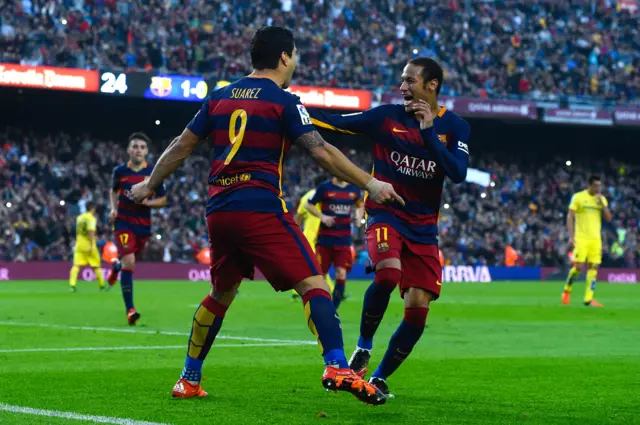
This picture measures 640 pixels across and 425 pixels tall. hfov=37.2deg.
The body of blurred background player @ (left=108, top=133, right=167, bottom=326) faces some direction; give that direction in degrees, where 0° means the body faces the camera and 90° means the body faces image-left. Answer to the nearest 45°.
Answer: approximately 0°

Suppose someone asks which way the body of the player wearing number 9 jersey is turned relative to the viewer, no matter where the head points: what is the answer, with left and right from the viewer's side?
facing away from the viewer and to the right of the viewer

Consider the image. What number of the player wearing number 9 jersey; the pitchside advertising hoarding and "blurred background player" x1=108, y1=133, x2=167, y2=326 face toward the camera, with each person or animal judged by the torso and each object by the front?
2

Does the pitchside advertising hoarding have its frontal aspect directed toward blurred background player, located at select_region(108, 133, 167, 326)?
yes

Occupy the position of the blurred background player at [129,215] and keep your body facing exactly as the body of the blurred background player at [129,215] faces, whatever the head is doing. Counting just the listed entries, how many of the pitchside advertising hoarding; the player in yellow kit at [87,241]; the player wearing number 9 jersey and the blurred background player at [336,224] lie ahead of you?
1

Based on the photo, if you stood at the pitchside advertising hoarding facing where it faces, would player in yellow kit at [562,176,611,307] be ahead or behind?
ahead

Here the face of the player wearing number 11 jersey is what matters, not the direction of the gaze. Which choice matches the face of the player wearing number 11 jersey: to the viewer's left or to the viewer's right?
to the viewer's left

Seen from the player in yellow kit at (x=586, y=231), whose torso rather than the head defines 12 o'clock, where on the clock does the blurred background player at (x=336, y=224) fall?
The blurred background player is roughly at 3 o'clock from the player in yellow kit.

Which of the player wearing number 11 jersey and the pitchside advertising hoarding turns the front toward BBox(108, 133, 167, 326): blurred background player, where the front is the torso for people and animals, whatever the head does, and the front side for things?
the pitchside advertising hoarding

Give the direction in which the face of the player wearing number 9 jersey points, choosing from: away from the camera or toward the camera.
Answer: away from the camera

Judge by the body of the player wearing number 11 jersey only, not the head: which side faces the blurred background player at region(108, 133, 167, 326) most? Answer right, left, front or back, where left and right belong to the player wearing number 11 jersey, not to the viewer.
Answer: right
